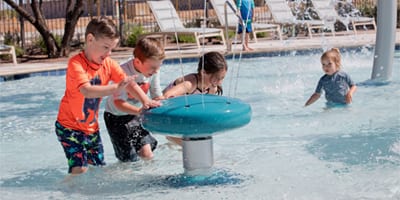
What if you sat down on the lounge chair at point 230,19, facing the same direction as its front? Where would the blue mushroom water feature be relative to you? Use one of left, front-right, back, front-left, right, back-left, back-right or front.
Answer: front-right

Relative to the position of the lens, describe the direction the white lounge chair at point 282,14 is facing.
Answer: facing the viewer and to the right of the viewer

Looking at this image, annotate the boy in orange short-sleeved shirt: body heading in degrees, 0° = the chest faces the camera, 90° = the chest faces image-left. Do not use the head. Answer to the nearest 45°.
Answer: approximately 315°

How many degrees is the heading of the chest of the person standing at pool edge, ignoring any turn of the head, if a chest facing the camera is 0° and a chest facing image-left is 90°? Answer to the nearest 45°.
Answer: approximately 315°

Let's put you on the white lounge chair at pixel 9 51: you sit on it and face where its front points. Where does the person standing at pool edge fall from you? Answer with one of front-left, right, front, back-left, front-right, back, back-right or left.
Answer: front

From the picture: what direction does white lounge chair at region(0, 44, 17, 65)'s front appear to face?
to the viewer's right

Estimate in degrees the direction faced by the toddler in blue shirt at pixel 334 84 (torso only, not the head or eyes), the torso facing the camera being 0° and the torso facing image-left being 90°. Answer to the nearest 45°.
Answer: approximately 45°

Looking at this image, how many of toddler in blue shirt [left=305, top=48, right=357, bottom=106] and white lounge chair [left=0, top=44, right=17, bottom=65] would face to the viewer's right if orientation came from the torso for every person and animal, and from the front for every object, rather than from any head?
1

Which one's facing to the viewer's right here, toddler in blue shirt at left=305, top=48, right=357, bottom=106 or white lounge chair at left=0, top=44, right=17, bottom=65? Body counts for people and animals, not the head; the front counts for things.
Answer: the white lounge chair
